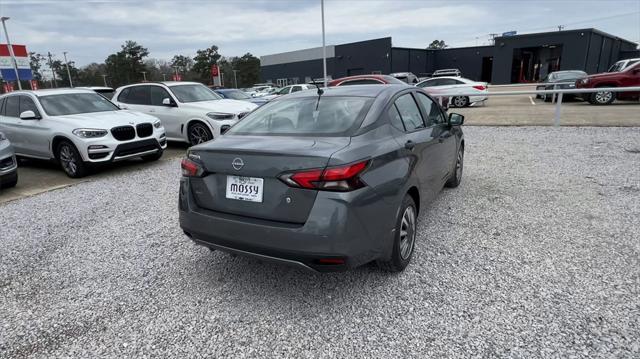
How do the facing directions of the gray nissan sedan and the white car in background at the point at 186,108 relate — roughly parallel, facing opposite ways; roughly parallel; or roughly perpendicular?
roughly perpendicular

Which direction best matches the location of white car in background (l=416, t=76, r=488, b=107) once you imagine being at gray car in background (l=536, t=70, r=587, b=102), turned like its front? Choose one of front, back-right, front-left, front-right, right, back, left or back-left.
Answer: front

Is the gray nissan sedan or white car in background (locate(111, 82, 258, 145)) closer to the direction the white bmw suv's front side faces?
the gray nissan sedan

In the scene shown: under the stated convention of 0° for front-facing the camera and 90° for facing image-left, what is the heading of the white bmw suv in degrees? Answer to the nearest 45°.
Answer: approximately 315°

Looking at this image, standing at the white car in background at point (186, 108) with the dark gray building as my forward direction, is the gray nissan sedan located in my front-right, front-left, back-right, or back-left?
back-right

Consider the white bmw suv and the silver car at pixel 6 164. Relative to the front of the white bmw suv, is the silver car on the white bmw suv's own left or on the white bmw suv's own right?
on the white bmw suv's own right

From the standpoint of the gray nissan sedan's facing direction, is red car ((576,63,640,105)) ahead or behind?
ahead

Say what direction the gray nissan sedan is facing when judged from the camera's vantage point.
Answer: facing away from the viewer and to the right of the viewer

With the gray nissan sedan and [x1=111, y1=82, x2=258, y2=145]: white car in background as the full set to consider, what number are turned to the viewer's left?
0

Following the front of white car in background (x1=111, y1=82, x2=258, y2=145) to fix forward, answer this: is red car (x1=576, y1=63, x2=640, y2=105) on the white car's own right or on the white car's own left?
on the white car's own left

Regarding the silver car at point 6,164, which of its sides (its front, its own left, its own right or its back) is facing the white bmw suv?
left
